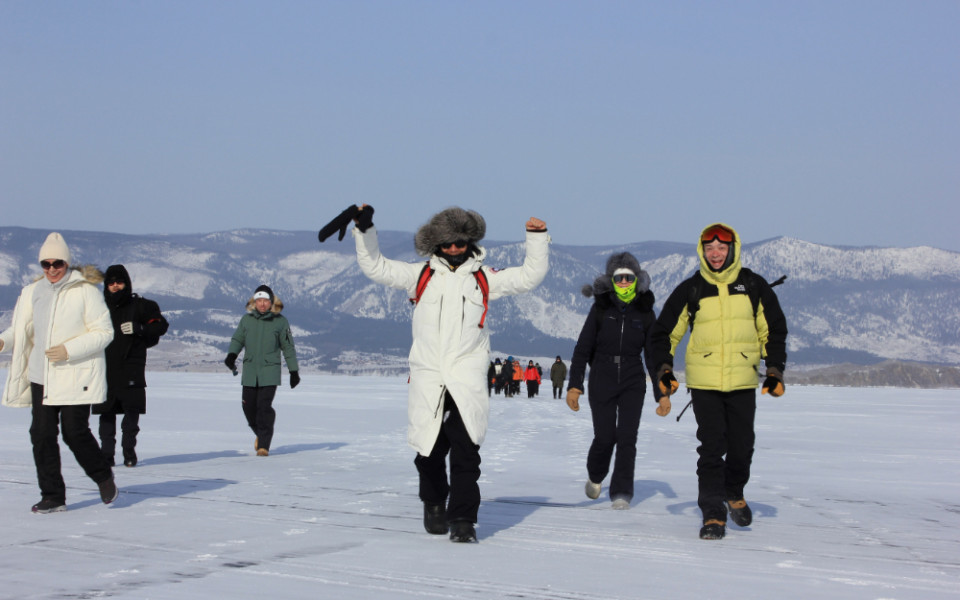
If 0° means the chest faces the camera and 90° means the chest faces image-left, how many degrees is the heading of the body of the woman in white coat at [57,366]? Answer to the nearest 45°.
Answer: approximately 45°

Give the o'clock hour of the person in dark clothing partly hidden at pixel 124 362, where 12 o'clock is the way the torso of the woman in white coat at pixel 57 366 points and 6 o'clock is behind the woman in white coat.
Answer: The person in dark clothing partly hidden is roughly at 5 o'clock from the woman in white coat.

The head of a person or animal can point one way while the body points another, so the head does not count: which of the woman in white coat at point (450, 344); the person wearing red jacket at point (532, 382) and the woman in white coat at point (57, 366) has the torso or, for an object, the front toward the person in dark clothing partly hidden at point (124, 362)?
the person wearing red jacket

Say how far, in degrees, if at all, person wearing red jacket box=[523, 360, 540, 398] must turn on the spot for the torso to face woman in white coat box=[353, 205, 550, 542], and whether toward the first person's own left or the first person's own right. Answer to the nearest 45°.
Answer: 0° — they already face them

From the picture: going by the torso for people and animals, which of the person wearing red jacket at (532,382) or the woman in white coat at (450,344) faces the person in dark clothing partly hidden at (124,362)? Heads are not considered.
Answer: the person wearing red jacket

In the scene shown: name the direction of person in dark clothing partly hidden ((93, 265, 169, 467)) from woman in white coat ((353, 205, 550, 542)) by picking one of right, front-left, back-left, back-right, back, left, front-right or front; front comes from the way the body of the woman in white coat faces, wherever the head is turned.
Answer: back-right

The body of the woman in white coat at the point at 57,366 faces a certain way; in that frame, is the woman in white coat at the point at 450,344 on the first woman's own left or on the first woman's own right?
on the first woman's own left

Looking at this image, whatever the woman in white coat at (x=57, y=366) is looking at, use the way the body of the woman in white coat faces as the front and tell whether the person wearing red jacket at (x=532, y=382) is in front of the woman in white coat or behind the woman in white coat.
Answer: behind

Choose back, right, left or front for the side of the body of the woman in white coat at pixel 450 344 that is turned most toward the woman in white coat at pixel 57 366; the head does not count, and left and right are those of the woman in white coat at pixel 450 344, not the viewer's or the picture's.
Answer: right
